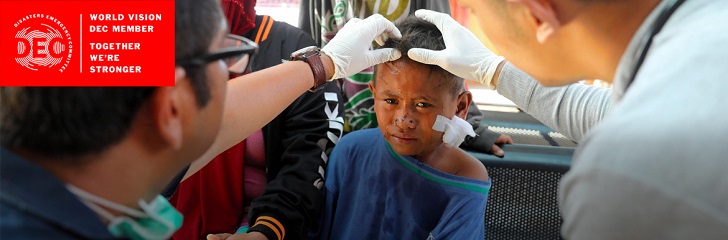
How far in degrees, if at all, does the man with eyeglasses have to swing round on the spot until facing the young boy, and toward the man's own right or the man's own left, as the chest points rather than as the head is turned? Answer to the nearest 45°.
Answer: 0° — they already face them

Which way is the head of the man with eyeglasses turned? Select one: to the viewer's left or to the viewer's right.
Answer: to the viewer's right

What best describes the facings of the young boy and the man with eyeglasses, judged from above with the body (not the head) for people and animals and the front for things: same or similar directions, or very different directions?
very different directions

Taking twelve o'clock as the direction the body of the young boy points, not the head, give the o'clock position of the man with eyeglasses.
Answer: The man with eyeglasses is roughly at 1 o'clock from the young boy.

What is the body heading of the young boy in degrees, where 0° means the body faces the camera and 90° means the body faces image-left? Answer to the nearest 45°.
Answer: approximately 0°

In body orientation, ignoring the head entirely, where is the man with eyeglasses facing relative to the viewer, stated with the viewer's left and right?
facing away from the viewer and to the right of the viewer

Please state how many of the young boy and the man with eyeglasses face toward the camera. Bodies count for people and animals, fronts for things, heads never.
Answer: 1
